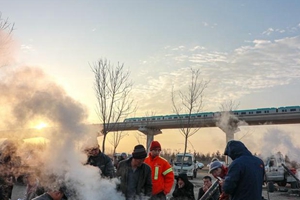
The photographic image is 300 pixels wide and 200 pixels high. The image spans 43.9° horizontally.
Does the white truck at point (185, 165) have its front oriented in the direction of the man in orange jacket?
yes

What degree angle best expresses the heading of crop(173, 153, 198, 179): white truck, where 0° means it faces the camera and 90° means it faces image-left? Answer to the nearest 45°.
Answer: approximately 0°

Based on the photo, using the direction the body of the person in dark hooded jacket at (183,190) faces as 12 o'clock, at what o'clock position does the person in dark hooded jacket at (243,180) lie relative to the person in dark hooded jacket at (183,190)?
the person in dark hooded jacket at (243,180) is roughly at 10 o'clock from the person in dark hooded jacket at (183,190).

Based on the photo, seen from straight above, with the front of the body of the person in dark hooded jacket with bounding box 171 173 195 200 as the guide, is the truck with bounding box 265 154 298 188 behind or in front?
behind

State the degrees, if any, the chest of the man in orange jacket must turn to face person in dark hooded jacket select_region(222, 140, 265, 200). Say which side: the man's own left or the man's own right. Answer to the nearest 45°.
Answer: approximately 90° to the man's own left

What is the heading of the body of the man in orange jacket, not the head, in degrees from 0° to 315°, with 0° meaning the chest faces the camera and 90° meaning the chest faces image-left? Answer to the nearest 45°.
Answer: approximately 45°

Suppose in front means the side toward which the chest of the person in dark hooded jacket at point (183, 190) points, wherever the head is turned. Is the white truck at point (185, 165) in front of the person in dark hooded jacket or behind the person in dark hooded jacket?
behind

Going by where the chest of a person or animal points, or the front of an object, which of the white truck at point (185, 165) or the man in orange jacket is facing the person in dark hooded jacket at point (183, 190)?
the white truck
